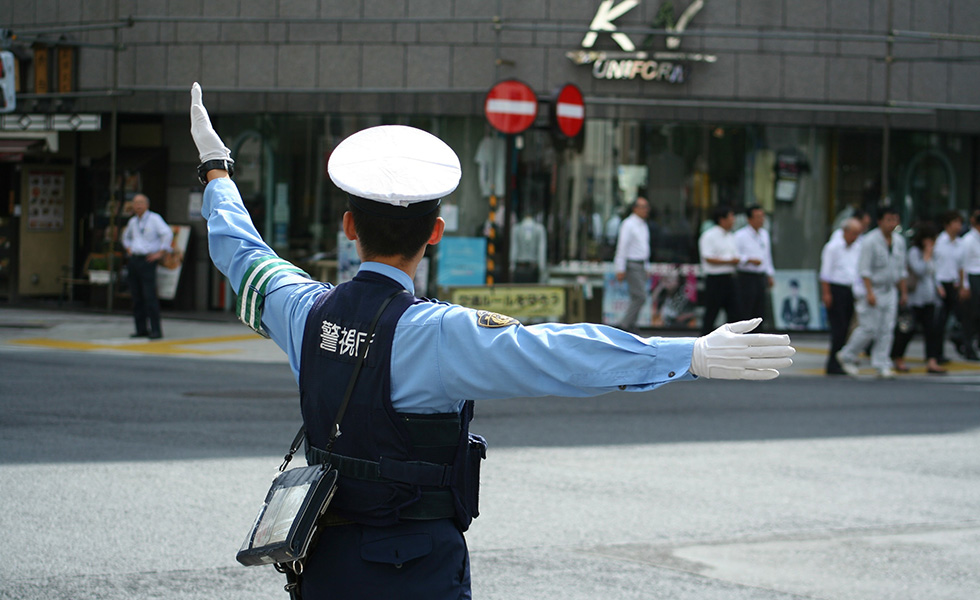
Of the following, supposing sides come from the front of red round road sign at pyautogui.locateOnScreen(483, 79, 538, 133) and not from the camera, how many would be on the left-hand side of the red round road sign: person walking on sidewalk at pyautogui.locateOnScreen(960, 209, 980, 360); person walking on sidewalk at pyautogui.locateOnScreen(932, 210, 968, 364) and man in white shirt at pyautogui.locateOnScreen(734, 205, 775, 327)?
3

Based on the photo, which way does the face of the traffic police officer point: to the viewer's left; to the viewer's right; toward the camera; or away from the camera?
away from the camera

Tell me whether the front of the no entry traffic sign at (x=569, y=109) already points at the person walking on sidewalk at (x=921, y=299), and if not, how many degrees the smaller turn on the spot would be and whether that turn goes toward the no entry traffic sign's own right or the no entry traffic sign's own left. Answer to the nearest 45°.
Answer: approximately 45° to the no entry traffic sign's own left

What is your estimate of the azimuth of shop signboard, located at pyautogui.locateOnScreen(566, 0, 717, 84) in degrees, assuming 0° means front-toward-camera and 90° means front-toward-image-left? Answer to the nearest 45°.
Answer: approximately 0°

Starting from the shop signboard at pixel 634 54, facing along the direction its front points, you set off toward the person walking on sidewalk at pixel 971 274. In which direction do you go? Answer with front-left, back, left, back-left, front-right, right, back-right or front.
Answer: front-left

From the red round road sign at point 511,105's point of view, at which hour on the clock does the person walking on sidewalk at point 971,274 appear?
The person walking on sidewalk is roughly at 9 o'clock from the red round road sign.
